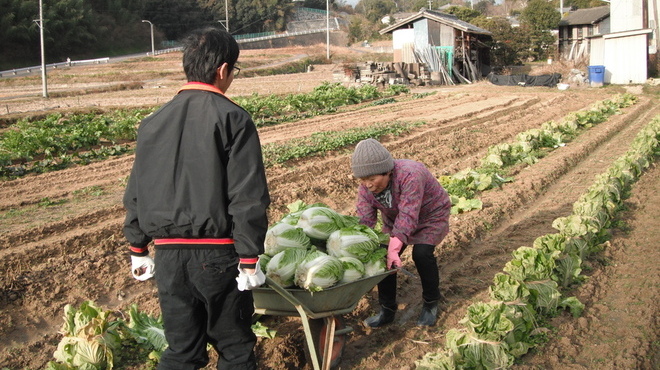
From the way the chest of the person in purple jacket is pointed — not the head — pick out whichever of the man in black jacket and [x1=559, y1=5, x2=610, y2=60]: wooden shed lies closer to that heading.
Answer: the man in black jacket

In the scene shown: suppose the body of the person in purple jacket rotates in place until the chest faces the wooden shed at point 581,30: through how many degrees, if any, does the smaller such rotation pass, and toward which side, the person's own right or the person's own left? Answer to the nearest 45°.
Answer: approximately 135° to the person's own right

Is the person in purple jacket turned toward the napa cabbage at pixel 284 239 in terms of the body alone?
yes

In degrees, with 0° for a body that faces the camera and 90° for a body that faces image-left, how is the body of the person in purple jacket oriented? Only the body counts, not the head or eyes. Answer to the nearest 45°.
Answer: approximately 45°

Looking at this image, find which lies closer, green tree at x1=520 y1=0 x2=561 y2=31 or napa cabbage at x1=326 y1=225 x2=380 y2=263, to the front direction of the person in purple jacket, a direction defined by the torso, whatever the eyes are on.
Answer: the napa cabbage

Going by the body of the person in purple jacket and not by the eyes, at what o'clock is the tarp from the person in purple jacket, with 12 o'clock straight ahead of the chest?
The tarp is roughly at 5 o'clock from the person in purple jacket.

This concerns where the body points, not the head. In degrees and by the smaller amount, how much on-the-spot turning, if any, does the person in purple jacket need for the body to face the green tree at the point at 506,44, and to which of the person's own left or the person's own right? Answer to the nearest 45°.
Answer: approximately 135° to the person's own right
